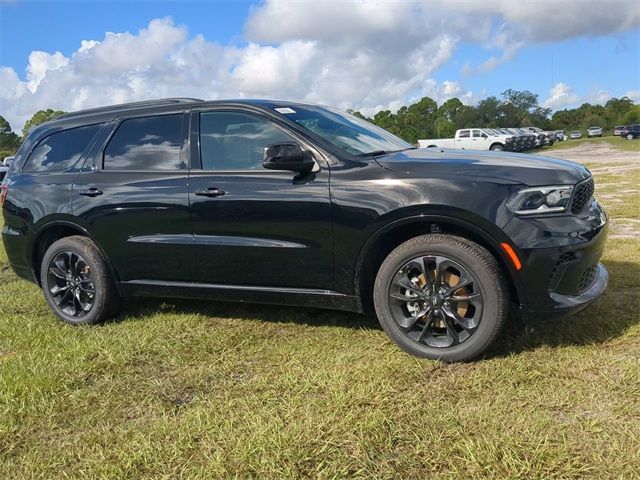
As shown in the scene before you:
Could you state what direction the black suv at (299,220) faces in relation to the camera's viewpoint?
facing the viewer and to the right of the viewer

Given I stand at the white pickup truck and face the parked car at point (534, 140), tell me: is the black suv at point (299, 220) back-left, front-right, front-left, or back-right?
back-right

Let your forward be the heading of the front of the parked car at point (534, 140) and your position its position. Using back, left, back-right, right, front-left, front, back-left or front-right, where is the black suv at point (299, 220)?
front-right

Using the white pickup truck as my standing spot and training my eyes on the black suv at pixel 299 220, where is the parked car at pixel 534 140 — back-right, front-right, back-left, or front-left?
back-left

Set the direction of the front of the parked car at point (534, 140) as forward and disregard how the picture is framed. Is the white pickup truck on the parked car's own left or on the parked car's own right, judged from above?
on the parked car's own right

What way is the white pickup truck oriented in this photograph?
to the viewer's right

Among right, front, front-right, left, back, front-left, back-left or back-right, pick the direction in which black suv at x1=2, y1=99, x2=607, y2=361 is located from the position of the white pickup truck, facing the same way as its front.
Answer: right

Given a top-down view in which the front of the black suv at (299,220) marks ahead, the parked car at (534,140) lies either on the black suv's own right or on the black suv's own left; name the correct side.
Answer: on the black suv's own left

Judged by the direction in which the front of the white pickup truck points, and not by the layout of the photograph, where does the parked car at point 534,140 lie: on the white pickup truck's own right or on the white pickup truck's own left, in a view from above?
on the white pickup truck's own left
